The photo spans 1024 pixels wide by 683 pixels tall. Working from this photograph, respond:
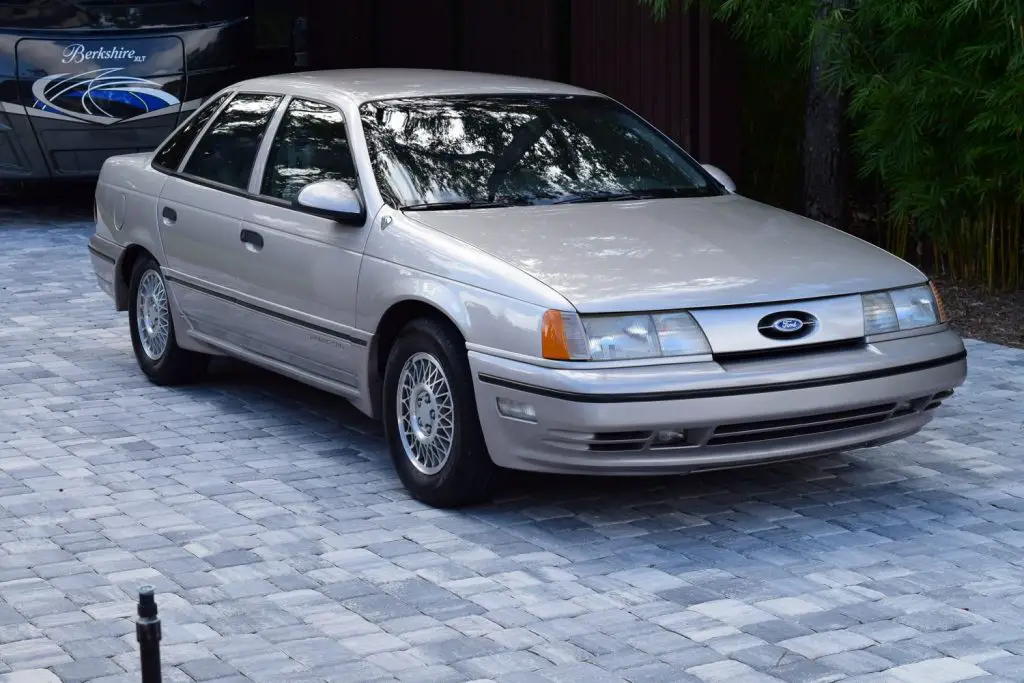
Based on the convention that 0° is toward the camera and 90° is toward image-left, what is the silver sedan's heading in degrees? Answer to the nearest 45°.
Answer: approximately 315°

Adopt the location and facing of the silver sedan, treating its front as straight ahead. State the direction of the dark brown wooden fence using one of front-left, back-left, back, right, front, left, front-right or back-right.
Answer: back-left
